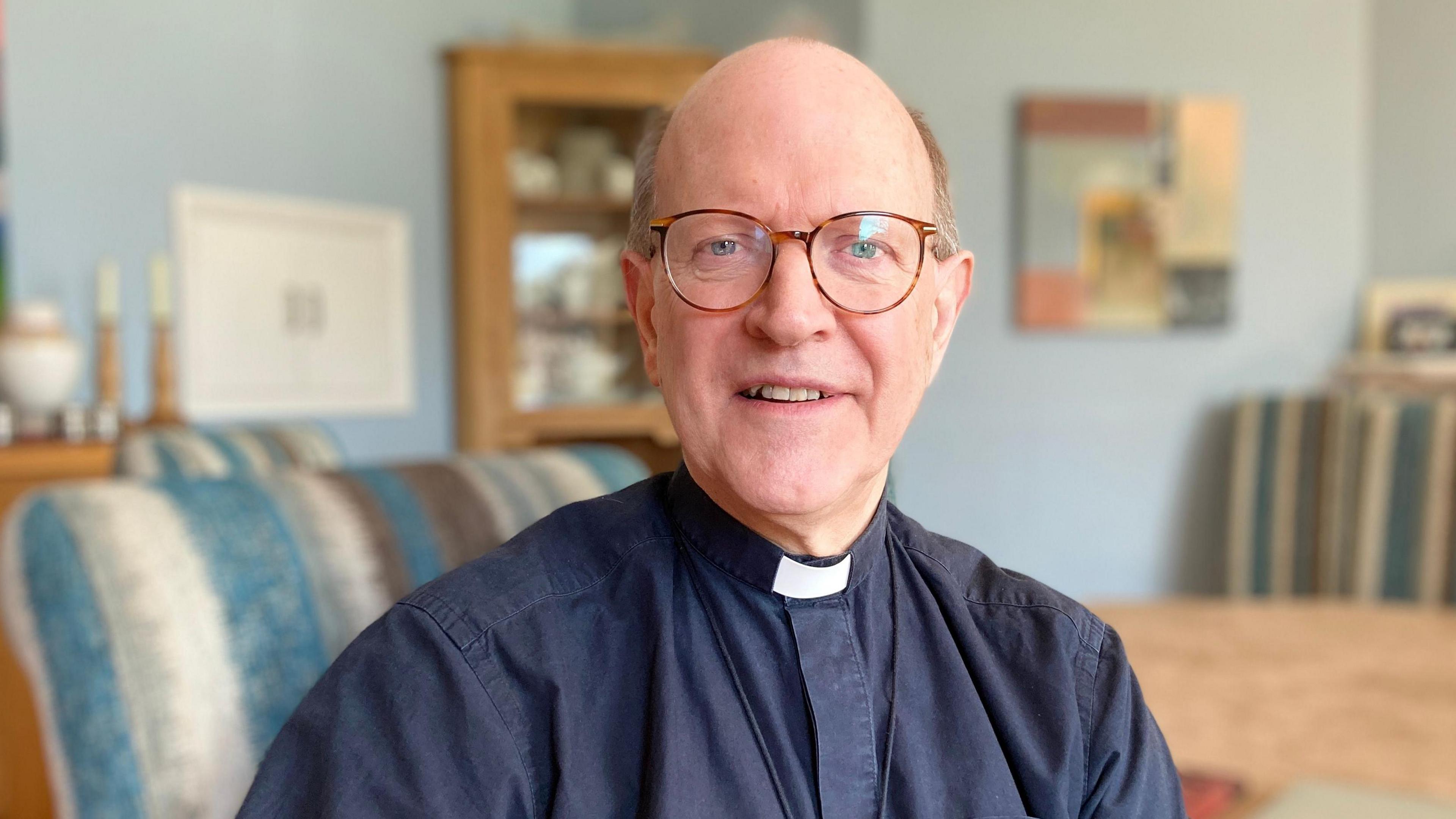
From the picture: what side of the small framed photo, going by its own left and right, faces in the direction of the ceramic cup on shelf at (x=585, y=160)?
right

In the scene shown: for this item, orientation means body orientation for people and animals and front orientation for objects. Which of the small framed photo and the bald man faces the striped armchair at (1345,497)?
the small framed photo

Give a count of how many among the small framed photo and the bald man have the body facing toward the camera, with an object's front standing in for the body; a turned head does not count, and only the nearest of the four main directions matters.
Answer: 2

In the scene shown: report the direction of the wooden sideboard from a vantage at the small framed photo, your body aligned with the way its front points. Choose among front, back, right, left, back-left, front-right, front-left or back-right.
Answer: front-right

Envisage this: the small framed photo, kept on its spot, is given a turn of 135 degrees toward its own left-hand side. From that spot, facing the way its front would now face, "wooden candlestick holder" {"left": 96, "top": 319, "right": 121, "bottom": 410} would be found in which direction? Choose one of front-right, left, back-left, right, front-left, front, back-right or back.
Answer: back

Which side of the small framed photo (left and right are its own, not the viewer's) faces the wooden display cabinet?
right

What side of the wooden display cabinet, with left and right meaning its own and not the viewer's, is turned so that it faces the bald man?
front

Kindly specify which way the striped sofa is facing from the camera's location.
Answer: facing the viewer and to the right of the viewer

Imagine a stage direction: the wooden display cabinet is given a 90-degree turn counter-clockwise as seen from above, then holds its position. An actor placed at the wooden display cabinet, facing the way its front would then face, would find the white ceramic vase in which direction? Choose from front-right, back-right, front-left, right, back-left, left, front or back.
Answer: back-right

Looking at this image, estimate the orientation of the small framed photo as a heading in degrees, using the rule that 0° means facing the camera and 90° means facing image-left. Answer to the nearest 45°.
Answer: approximately 0°

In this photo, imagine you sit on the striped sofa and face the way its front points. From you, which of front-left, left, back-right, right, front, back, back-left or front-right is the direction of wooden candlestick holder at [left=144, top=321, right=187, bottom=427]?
back-left
